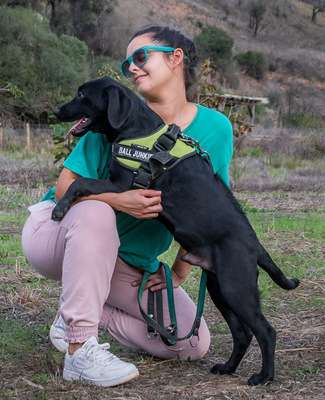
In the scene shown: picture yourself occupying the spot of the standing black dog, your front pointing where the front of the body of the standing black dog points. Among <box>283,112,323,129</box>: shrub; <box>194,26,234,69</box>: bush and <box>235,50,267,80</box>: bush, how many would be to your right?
3

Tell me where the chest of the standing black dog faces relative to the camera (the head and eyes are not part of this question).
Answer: to the viewer's left

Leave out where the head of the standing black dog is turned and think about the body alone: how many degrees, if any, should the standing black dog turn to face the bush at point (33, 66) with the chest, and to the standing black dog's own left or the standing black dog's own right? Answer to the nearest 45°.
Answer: approximately 90° to the standing black dog's own right

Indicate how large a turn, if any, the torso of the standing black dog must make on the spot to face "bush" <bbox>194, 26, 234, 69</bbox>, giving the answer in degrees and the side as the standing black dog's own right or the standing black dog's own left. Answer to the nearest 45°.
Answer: approximately 90° to the standing black dog's own right

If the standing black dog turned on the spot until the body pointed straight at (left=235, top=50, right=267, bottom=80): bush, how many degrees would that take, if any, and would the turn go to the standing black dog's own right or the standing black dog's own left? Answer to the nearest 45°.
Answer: approximately 90° to the standing black dog's own right

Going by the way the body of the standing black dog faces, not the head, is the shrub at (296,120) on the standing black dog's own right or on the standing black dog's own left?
on the standing black dog's own right
